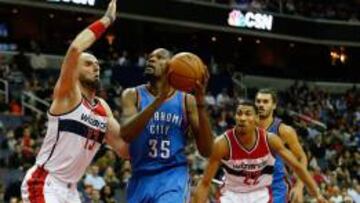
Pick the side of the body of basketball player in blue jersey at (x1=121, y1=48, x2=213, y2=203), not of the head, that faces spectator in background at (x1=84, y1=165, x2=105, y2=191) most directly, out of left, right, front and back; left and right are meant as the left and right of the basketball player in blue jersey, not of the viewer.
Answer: back

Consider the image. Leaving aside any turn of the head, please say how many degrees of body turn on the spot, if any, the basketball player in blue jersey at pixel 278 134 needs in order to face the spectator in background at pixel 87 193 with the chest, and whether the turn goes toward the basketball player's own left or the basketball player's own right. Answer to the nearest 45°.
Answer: approximately 90° to the basketball player's own right

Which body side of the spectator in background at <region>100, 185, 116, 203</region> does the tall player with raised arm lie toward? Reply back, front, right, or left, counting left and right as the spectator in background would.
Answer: front

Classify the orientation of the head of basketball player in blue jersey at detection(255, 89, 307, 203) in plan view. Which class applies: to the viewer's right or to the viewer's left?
to the viewer's left

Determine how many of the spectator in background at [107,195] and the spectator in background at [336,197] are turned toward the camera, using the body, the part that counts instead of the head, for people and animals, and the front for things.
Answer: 2

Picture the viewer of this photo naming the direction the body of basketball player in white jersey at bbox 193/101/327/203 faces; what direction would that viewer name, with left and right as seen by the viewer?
facing the viewer

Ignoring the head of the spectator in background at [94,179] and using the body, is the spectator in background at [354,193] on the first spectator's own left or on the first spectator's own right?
on the first spectator's own left

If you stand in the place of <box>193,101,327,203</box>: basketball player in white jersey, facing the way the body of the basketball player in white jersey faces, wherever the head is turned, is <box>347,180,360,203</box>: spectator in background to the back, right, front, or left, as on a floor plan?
back

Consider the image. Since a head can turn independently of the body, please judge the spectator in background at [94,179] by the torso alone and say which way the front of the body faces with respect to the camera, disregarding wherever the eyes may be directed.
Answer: toward the camera

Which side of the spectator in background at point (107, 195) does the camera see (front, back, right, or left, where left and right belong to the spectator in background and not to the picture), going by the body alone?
front

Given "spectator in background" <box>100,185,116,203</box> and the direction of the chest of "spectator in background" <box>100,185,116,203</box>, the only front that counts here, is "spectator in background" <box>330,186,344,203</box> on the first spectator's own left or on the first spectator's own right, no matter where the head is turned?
on the first spectator's own left

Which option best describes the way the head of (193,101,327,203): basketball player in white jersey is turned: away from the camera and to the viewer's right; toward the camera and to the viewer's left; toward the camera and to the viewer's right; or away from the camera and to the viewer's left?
toward the camera and to the viewer's left
